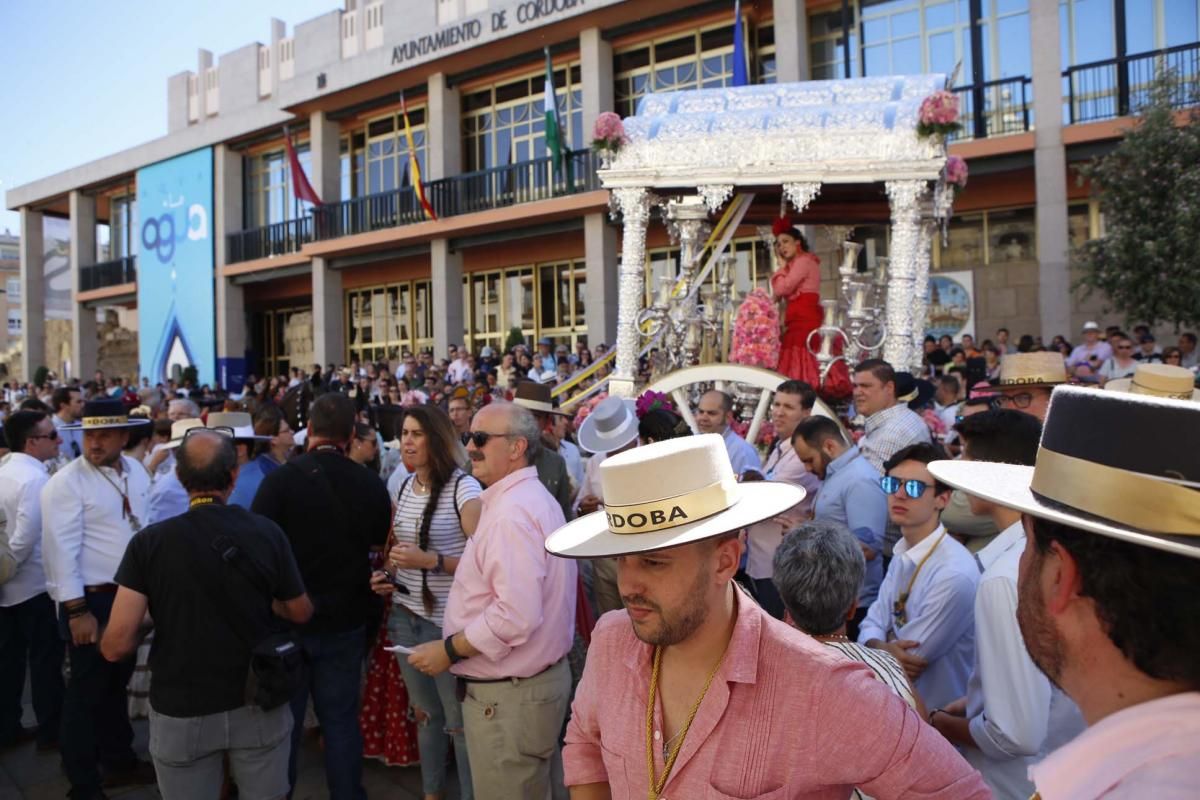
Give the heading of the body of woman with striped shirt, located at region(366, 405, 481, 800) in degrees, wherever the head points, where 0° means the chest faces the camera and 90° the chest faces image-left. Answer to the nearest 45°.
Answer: approximately 45°

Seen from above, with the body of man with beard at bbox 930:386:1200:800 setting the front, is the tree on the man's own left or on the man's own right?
on the man's own right

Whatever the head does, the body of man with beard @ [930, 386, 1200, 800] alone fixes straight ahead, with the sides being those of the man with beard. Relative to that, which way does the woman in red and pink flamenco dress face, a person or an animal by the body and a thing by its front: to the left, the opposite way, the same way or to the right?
to the left

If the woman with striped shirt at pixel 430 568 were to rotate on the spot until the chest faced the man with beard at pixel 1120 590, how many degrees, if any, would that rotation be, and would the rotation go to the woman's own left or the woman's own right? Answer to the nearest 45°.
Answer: approximately 45° to the woman's own left

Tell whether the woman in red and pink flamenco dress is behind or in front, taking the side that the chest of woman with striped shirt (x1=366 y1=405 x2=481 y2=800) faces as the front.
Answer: behind

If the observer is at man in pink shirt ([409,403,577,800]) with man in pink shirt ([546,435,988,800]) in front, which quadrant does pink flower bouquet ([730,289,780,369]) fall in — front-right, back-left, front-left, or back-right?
back-left

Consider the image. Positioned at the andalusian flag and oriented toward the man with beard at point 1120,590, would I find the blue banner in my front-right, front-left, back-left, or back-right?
back-right

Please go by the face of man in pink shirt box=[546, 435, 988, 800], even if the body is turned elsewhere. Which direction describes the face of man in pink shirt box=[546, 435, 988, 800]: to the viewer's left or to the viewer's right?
to the viewer's left

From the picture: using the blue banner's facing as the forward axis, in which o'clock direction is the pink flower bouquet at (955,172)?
The pink flower bouquet is roughly at 10 o'clock from the blue banner.
